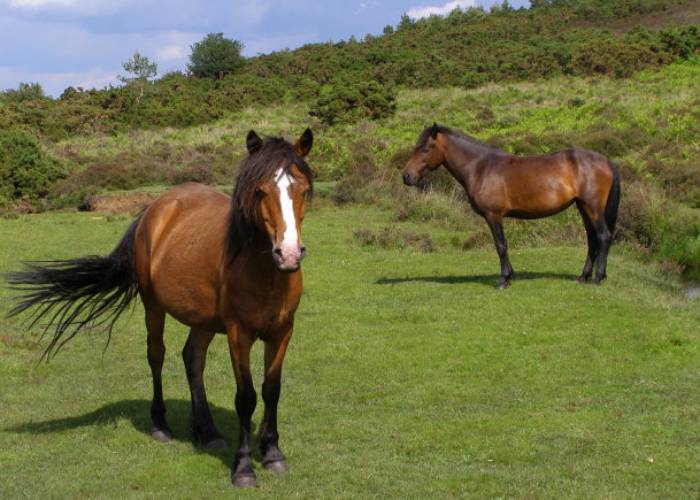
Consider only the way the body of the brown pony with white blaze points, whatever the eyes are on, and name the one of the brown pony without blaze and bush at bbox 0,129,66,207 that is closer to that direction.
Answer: the brown pony without blaze

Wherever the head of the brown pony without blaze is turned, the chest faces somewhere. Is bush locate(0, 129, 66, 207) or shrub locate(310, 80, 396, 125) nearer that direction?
the bush

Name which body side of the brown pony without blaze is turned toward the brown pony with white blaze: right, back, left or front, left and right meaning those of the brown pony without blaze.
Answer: left

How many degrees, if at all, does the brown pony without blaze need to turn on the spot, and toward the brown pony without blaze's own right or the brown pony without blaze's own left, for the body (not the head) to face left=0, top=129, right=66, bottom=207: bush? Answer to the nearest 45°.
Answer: approximately 45° to the brown pony without blaze's own right

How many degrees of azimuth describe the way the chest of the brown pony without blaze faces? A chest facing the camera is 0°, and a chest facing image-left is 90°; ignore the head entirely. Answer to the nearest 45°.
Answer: approximately 90°

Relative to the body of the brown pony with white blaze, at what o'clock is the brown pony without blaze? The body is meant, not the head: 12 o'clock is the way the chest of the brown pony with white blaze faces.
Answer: The brown pony without blaze is roughly at 9 o'clock from the brown pony with white blaze.

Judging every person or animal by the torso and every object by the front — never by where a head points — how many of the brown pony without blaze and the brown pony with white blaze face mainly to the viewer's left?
1

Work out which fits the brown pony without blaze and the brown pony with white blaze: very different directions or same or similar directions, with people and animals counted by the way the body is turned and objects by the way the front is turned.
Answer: very different directions

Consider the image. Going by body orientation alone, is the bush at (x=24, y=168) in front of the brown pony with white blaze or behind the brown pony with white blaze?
behind

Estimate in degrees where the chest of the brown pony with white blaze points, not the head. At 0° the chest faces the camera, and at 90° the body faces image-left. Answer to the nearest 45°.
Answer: approximately 315°
